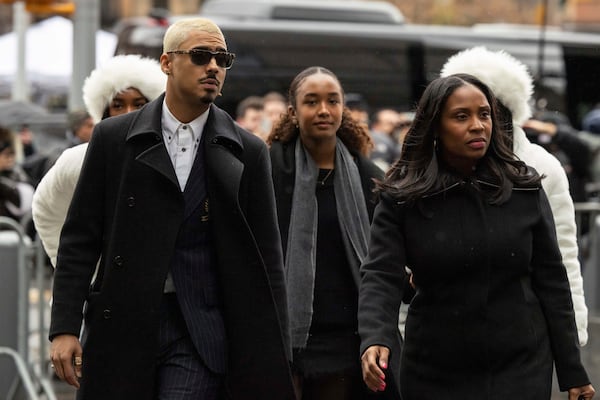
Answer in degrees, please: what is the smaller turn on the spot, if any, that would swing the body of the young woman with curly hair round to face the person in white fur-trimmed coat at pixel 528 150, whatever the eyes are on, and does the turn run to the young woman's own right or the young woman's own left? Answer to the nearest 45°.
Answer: approximately 90° to the young woman's own left

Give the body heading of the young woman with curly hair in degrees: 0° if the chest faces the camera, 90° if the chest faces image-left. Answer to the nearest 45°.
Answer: approximately 0°

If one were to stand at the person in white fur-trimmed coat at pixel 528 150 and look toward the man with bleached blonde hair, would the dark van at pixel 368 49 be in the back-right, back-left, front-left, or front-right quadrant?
back-right

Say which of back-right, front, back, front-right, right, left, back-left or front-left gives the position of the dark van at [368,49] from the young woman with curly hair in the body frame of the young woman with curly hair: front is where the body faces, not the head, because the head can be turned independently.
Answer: back
